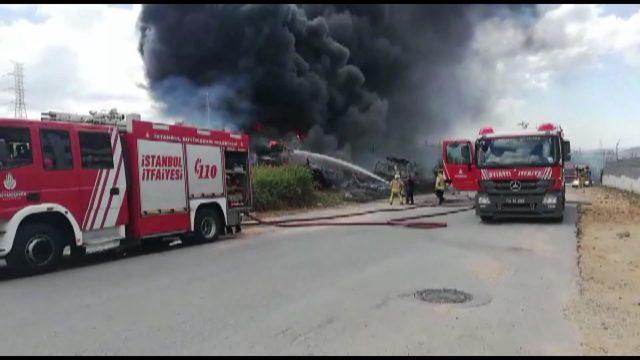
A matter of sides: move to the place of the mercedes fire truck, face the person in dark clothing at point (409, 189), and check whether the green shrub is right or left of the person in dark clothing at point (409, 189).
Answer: left

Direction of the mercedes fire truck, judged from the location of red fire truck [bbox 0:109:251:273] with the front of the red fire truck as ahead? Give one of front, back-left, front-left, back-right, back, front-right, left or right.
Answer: back-left

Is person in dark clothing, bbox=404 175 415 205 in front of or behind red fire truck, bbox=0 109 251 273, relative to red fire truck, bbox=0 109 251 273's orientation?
behind

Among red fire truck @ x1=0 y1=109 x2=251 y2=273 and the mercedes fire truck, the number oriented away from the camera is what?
0

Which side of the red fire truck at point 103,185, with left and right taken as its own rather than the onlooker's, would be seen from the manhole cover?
left

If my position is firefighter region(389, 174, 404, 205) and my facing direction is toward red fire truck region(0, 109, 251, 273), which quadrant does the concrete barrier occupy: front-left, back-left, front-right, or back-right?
back-left

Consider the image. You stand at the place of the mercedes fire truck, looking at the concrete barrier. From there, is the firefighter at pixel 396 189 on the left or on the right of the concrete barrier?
left

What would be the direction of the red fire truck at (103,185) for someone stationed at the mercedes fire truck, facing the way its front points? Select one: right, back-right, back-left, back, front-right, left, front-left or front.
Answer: front-right

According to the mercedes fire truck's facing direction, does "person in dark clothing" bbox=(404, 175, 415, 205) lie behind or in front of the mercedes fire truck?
behind

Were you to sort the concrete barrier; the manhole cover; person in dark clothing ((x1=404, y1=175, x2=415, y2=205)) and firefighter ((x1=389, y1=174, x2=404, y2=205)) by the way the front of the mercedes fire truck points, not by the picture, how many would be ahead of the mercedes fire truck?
1

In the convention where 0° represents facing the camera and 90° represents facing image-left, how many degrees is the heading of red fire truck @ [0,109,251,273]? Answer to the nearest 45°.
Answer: approximately 45°
